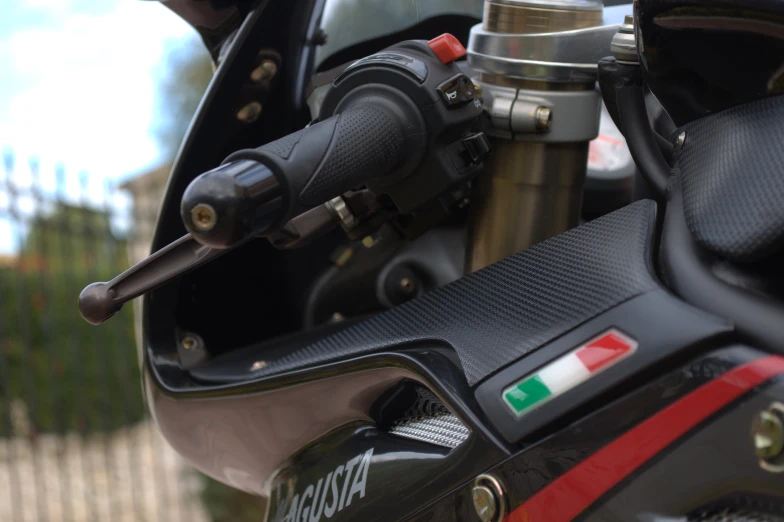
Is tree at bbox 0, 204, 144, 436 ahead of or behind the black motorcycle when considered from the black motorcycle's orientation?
ahead

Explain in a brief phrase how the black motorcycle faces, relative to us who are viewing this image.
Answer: facing away from the viewer and to the left of the viewer
